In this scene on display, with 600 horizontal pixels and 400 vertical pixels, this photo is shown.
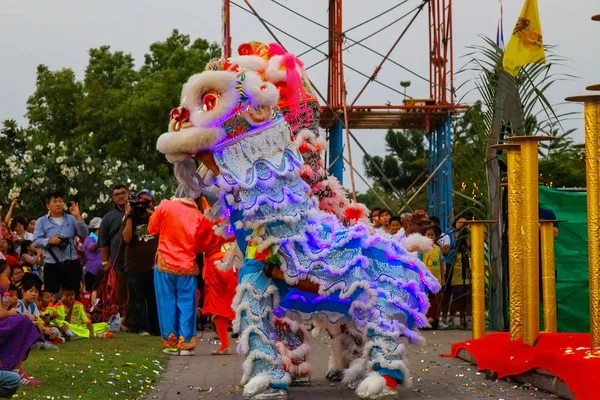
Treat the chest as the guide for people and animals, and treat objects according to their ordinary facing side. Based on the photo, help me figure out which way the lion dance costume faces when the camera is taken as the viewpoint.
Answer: facing to the left of the viewer

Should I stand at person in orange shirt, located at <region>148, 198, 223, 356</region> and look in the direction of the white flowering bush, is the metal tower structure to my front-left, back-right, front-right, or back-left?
front-right

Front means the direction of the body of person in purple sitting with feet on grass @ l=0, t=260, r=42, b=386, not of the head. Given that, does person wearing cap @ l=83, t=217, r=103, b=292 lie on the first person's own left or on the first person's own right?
on the first person's own left

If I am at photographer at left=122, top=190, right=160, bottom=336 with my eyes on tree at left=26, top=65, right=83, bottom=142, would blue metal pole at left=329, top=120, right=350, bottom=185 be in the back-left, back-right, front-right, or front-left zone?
front-right

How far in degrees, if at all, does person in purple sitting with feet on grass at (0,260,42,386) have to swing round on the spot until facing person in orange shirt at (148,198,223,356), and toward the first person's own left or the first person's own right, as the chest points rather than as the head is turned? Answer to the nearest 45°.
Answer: approximately 45° to the first person's own left

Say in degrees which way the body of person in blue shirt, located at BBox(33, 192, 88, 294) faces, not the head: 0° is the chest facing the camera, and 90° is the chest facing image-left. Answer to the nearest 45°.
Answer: approximately 315°

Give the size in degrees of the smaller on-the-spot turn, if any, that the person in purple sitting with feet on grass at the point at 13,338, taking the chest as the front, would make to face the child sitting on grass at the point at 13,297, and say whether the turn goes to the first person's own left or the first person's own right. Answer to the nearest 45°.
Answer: approximately 90° to the first person's own left

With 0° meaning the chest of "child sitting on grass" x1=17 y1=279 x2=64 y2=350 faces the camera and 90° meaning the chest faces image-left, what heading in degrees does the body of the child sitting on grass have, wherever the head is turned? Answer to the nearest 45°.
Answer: approximately 315°

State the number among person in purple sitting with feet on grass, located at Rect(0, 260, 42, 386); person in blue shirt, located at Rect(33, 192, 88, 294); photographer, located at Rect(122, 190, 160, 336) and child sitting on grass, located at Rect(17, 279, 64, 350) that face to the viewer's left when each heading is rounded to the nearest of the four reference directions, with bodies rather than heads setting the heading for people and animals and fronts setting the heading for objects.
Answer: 0

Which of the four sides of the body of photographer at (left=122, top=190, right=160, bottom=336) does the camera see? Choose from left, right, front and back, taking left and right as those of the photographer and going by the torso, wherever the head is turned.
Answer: front

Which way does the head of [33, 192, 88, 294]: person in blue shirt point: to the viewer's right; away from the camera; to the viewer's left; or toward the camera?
toward the camera

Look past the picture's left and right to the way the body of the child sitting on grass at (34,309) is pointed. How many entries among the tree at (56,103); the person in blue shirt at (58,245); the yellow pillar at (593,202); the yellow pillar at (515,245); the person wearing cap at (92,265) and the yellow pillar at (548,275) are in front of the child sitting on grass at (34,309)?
3
